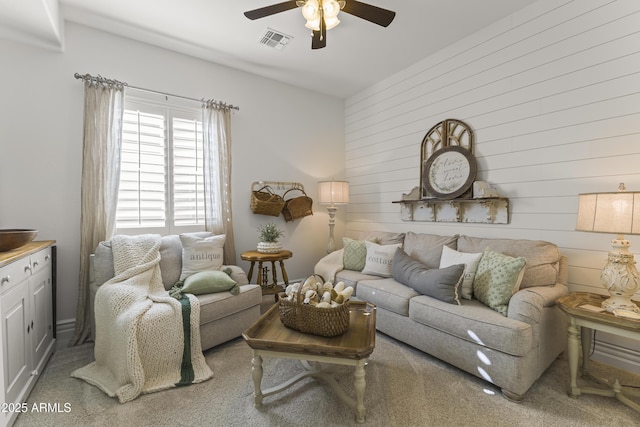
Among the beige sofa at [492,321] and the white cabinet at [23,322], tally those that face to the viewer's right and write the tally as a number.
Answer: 1

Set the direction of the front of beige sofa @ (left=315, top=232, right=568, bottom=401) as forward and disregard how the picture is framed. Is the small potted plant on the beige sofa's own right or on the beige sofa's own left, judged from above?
on the beige sofa's own right

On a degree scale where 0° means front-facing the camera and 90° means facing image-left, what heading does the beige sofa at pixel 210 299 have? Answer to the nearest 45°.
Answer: approximately 315°

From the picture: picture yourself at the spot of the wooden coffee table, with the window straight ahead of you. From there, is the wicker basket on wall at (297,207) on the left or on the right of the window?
right

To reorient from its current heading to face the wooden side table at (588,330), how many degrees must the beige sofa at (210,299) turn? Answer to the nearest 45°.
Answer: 0° — it already faces it

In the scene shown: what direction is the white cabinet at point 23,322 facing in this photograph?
to the viewer's right

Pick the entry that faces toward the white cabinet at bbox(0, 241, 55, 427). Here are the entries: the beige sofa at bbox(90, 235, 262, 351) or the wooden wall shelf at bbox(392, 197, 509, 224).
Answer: the wooden wall shelf
